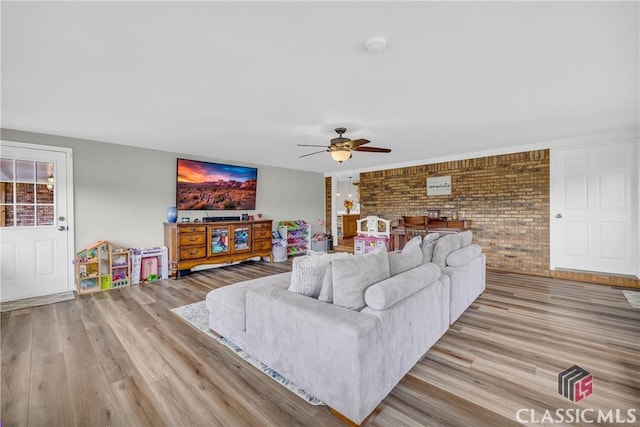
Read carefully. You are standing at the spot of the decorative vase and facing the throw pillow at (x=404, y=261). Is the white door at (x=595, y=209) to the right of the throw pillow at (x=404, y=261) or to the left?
left

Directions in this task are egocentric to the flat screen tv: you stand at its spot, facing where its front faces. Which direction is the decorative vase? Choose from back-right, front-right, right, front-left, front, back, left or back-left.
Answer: right

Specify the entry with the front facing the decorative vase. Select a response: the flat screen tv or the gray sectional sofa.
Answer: the gray sectional sofa

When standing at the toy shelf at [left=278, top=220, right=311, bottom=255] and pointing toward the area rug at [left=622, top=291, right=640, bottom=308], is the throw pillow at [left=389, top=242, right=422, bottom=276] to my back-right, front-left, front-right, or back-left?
front-right

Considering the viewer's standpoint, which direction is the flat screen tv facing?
facing the viewer and to the right of the viewer

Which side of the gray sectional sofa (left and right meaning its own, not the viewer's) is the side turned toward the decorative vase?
front

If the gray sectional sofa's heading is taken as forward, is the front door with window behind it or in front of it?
in front

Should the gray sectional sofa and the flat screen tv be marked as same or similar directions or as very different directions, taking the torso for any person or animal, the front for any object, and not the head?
very different directions

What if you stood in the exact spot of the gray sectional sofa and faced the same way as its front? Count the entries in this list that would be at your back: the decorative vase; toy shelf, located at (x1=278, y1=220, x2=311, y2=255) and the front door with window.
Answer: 0

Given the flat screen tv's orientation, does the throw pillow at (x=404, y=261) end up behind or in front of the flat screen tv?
in front

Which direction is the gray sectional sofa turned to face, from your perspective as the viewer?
facing away from the viewer and to the left of the viewer

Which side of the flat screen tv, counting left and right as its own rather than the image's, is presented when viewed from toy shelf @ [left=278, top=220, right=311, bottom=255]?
left

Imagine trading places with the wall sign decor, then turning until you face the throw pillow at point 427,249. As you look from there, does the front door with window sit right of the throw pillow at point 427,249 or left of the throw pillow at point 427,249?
right

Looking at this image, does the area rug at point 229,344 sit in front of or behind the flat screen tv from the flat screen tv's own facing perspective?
in front
